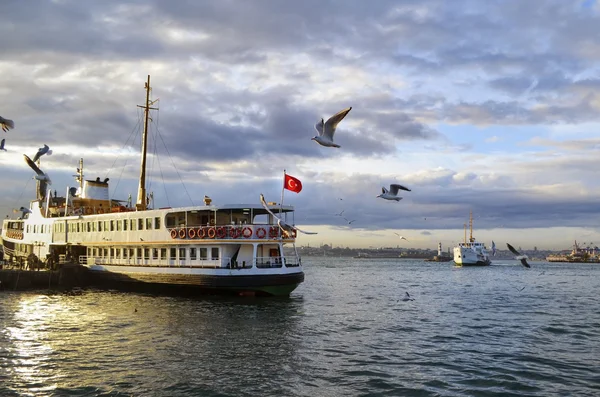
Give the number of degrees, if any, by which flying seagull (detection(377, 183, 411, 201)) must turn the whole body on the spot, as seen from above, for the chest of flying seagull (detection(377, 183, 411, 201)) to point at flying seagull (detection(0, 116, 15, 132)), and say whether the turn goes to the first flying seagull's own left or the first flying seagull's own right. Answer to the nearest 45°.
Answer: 0° — it already faces it

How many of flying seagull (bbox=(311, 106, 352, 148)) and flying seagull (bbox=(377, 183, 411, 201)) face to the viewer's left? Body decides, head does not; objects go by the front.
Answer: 2

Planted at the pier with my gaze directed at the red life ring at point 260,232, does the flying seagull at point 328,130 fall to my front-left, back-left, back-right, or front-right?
front-right

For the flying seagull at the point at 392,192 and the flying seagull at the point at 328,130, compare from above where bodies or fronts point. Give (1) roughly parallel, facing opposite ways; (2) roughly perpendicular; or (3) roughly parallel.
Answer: roughly parallel

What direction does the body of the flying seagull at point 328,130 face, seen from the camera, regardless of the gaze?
to the viewer's left

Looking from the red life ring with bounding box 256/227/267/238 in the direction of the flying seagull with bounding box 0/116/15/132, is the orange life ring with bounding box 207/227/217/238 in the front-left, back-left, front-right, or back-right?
front-right

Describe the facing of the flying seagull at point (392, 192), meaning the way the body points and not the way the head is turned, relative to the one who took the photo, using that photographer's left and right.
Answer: facing to the left of the viewer

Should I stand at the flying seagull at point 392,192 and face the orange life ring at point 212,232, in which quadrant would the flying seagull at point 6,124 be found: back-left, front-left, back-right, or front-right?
front-left
